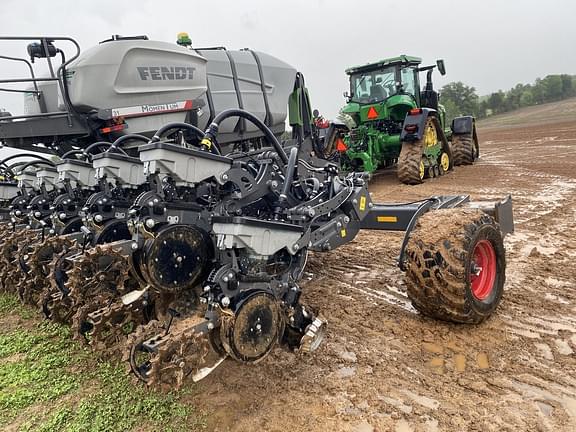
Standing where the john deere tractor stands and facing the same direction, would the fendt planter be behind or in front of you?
behind

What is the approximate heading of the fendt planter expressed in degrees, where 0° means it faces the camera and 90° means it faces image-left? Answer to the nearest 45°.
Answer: approximately 225°

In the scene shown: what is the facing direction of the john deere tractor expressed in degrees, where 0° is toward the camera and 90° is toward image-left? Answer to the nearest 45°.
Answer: approximately 225°

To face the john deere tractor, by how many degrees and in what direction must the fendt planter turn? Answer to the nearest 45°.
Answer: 0° — it already faces it
